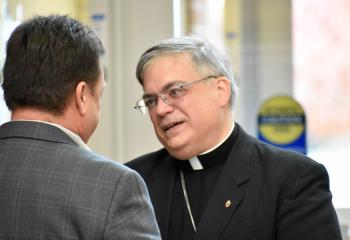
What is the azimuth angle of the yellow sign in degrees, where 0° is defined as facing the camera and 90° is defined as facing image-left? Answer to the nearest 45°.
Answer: approximately 0°

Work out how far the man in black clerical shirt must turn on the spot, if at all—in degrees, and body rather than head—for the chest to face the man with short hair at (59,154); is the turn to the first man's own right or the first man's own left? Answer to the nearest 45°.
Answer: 0° — they already face them

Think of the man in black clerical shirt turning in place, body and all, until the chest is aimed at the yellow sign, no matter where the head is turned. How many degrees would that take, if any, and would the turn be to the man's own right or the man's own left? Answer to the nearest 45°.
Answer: approximately 135° to the man's own right

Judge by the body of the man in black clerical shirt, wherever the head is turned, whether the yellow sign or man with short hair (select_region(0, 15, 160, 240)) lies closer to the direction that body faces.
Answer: the man with short hair

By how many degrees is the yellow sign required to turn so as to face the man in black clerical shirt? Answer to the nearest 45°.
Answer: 0° — it already faces them

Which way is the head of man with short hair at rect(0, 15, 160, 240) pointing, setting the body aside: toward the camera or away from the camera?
away from the camera

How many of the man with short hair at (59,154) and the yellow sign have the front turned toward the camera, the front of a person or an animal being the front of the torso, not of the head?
1

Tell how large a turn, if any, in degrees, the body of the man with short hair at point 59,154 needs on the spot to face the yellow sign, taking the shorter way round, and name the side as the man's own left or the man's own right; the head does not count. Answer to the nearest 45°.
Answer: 0° — they already face it

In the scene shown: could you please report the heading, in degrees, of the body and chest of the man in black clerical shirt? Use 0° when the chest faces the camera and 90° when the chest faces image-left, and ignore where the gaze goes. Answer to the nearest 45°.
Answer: approximately 45°

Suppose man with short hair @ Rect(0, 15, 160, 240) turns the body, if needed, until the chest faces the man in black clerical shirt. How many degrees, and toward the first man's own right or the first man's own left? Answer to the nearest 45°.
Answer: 0° — they already face them
